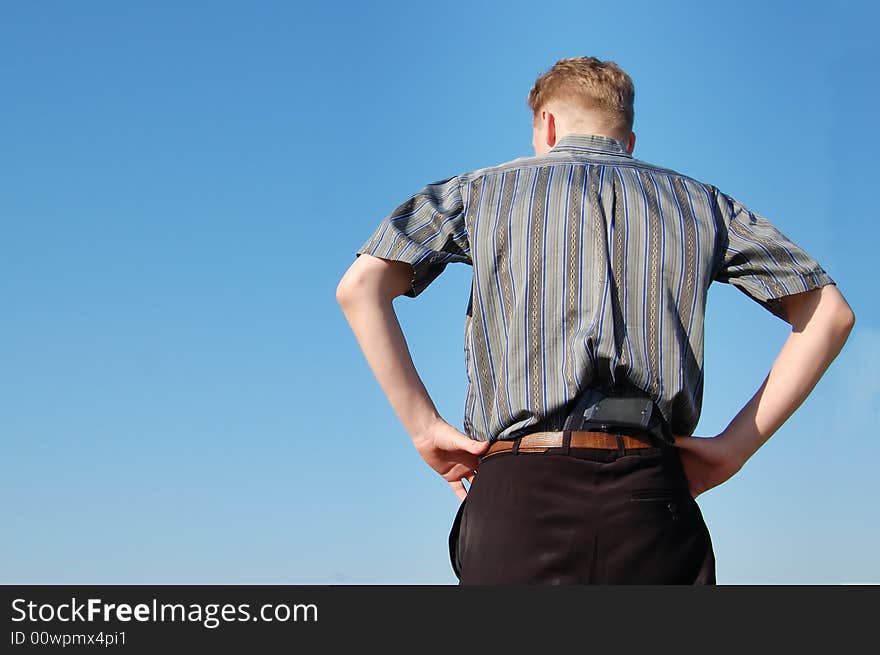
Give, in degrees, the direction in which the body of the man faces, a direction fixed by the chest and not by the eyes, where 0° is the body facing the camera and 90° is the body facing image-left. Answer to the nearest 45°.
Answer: approximately 180°
